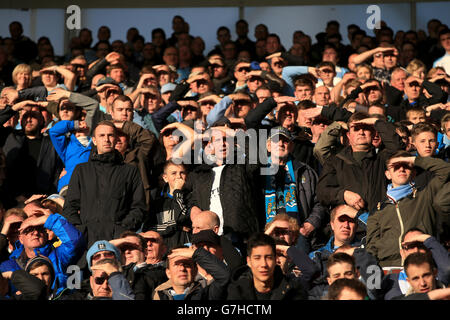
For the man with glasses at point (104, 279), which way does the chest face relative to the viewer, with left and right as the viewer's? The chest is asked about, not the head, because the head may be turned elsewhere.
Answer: facing the viewer

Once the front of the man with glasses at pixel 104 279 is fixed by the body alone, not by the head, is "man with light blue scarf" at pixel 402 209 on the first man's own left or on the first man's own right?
on the first man's own left

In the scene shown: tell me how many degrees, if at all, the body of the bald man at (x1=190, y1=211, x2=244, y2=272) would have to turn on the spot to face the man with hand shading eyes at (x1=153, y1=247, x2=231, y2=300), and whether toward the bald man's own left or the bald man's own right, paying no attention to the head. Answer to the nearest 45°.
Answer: approximately 45° to the bald man's own left

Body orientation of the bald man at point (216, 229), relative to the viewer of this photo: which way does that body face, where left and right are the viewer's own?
facing the viewer and to the left of the viewer

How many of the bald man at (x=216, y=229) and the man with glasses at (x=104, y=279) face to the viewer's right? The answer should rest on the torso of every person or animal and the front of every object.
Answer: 0

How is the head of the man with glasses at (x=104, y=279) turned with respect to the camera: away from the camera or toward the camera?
toward the camera

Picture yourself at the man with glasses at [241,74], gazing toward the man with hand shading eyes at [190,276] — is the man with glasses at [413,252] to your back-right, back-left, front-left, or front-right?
front-left

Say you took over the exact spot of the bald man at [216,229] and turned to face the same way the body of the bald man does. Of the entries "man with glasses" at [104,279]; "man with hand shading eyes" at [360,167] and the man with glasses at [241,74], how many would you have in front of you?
1

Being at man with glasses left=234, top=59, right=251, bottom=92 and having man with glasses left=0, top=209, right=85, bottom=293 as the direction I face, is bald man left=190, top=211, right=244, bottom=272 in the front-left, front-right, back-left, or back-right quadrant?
front-left

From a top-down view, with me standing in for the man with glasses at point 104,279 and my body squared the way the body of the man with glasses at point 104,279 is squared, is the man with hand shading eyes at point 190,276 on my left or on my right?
on my left

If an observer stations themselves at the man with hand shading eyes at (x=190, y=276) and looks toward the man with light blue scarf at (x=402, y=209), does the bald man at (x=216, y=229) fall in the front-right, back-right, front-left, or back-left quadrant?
front-left

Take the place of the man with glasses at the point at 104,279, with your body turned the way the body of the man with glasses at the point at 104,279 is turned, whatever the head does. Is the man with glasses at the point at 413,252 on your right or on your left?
on your left

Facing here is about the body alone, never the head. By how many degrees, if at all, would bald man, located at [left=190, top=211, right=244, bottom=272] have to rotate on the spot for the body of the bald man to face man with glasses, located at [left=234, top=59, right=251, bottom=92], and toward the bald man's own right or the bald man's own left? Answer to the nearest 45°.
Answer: approximately 135° to the bald man's own right

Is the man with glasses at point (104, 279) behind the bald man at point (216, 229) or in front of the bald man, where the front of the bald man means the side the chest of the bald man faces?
in front

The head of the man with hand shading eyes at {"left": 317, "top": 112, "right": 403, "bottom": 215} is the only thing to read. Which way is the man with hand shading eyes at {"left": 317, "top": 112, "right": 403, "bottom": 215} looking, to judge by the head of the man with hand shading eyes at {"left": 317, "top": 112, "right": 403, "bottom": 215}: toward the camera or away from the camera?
toward the camera

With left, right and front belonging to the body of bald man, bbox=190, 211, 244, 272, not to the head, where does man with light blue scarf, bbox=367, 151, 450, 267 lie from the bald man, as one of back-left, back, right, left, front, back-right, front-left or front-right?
back-left
